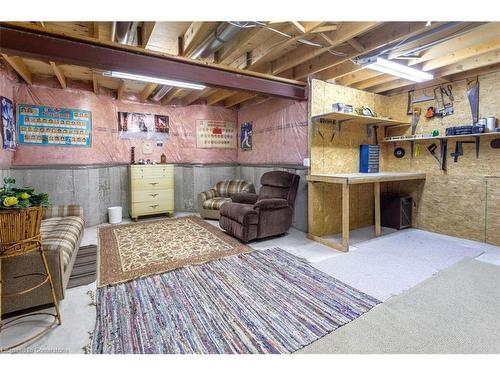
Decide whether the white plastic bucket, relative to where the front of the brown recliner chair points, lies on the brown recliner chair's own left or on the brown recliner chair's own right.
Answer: on the brown recliner chair's own right

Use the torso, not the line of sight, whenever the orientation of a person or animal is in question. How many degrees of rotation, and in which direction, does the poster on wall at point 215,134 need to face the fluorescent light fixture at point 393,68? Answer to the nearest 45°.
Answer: approximately 45° to its left

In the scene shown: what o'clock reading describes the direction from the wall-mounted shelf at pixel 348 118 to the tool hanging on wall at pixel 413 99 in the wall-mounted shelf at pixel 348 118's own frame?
The tool hanging on wall is roughly at 9 o'clock from the wall-mounted shelf.

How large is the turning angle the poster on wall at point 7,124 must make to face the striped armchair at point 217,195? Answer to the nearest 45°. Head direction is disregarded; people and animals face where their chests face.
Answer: approximately 45° to its left

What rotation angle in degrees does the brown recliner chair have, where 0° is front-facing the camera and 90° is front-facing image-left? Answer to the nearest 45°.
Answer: approximately 45°

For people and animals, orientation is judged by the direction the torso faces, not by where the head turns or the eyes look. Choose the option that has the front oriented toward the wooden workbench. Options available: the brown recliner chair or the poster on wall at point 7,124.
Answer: the poster on wall

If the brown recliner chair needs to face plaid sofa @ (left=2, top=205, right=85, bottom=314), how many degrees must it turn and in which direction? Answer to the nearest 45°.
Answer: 0° — it already faces it
